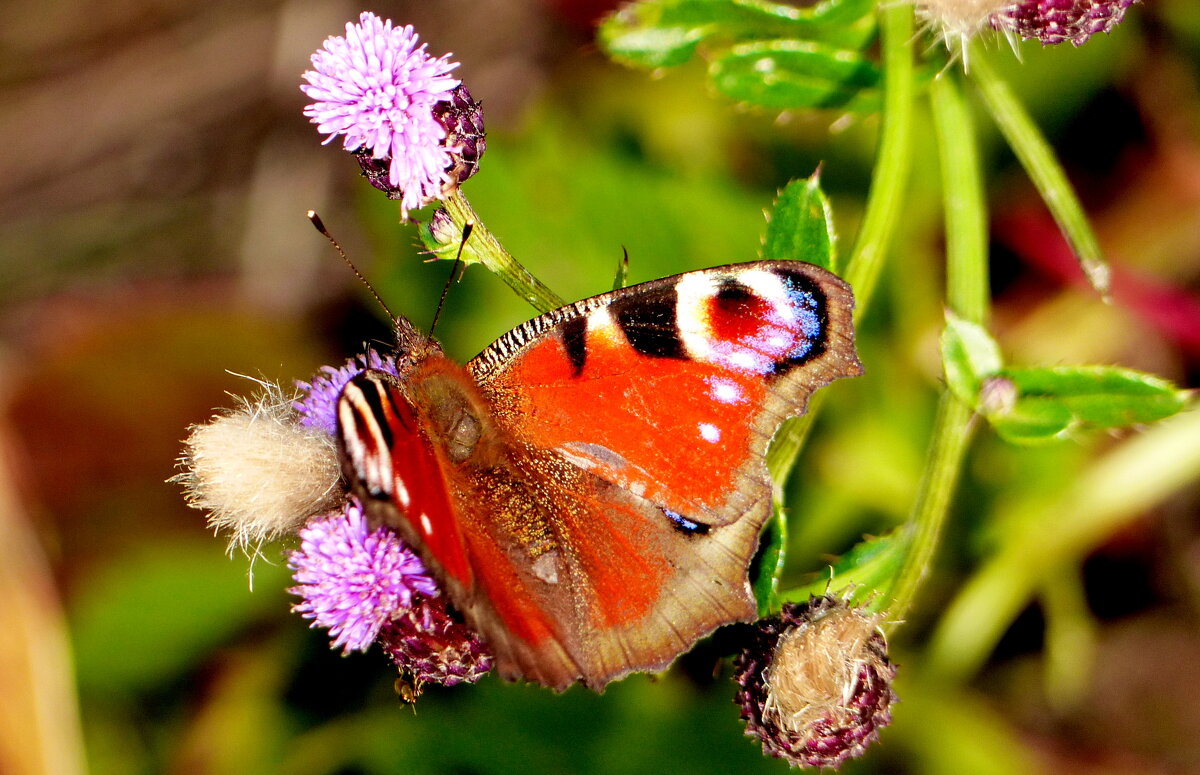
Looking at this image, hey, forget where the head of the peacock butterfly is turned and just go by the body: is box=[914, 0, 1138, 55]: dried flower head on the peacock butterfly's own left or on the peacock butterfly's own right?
on the peacock butterfly's own right

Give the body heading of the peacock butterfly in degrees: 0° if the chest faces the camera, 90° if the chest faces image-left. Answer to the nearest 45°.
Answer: approximately 135°

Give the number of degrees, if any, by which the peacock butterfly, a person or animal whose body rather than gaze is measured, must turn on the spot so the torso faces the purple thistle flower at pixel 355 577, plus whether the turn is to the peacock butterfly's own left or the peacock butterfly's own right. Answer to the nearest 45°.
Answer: approximately 45° to the peacock butterfly's own left
